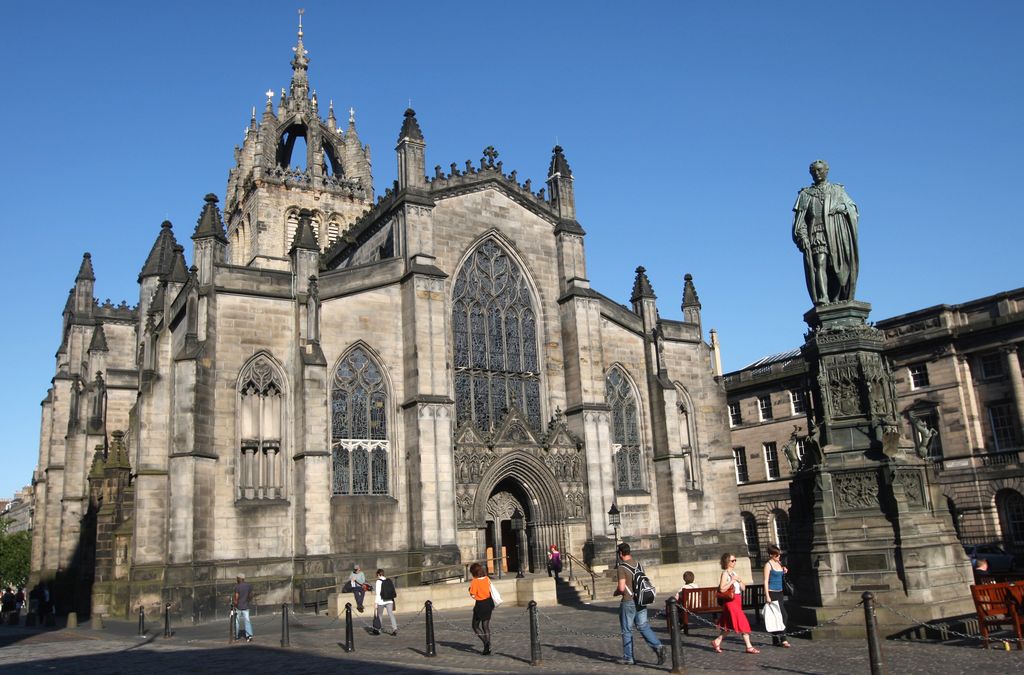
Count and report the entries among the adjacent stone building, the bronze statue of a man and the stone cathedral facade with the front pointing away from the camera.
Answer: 0

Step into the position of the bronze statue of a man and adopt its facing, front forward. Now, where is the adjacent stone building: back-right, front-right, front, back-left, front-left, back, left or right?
back

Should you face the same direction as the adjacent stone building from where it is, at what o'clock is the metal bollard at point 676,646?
The metal bollard is roughly at 11 o'clock from the adjacent stone building.

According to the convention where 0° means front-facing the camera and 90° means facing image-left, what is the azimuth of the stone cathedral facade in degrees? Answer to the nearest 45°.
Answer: approximately 315°

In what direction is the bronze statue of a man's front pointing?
toward the camera

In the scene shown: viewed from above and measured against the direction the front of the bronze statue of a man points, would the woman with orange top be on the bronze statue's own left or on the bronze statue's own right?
on the bronze statue's own right

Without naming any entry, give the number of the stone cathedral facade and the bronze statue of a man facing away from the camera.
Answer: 0

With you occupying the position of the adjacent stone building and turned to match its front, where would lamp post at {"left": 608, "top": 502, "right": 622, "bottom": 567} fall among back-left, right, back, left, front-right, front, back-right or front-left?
front

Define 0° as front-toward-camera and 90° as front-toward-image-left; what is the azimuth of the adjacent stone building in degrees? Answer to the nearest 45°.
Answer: approximately 45°

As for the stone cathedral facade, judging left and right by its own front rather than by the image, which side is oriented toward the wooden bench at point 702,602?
front

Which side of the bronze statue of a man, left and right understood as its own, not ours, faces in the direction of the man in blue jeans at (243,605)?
right

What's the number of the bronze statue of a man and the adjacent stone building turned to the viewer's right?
0

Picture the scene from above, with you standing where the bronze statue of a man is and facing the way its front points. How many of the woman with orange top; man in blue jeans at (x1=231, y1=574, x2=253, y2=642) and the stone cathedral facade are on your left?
0

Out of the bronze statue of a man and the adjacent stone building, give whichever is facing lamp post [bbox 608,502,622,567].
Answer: the adjacent stone building

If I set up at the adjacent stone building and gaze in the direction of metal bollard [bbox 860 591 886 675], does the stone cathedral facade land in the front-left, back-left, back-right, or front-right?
front-right

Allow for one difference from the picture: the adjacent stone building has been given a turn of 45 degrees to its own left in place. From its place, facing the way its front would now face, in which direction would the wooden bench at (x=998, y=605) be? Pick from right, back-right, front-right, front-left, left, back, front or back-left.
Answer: front
